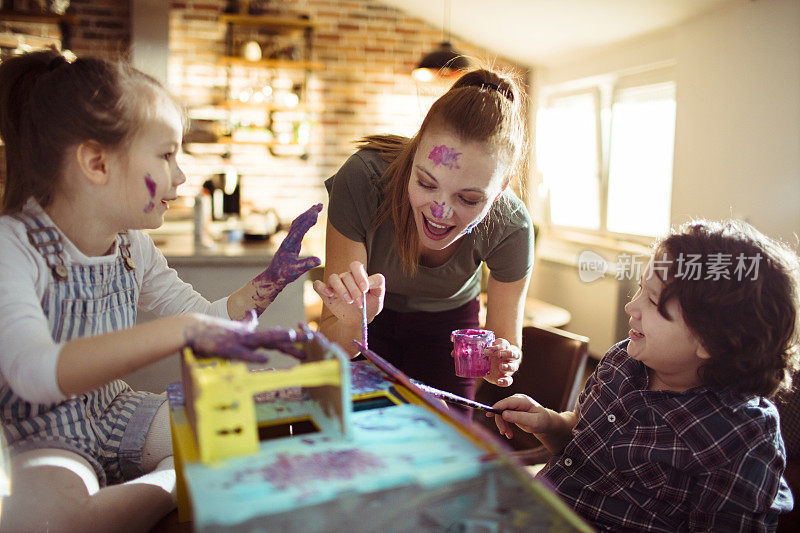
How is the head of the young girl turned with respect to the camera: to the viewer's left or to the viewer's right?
to the viewer's right

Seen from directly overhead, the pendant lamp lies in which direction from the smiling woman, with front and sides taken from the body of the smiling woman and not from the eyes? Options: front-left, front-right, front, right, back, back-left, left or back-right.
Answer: back

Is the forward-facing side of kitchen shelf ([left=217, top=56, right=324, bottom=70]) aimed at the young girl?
yes

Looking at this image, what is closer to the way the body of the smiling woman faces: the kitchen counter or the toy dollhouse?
the toy dollhouse

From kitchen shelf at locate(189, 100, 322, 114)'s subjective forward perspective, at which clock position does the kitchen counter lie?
The kitchen counter is roughly at 12 o'clock from the kitchen shelf.
